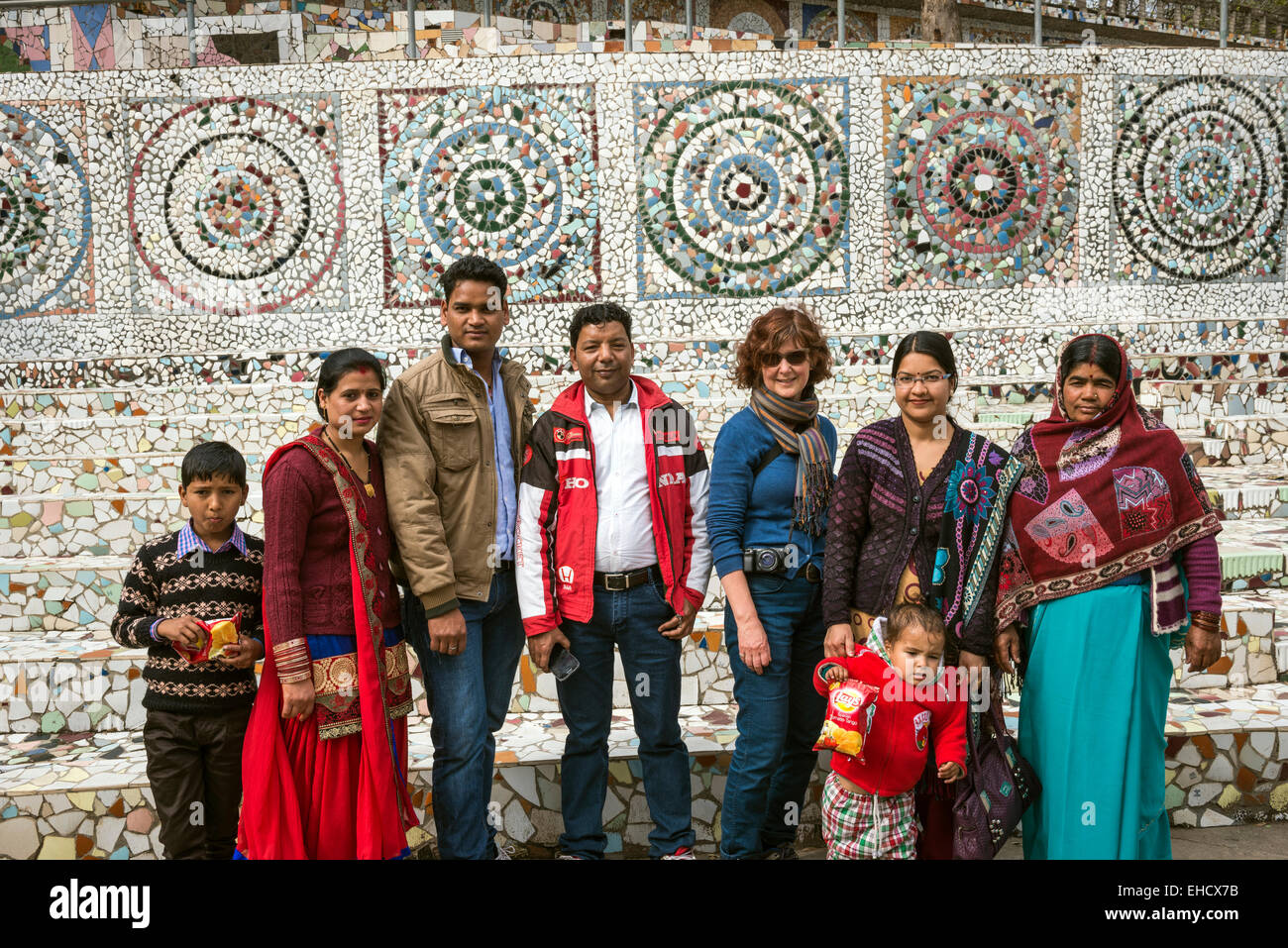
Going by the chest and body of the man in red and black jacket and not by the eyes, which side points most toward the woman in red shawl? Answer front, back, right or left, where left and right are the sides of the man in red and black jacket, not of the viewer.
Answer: left

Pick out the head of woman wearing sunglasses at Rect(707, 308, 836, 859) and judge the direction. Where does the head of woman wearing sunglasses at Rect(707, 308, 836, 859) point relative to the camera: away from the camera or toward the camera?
toward the camera

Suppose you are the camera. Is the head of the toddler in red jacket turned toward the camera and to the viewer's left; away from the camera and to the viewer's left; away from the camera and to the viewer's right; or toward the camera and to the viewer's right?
toward the camera and to the viewer's right

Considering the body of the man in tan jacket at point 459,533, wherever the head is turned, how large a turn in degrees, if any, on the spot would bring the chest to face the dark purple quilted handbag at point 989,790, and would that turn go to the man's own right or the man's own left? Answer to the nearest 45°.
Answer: approximately 45° to the man's own left

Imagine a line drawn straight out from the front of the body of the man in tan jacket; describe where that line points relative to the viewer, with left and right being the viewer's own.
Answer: facing the viewer and to the right of the viewer

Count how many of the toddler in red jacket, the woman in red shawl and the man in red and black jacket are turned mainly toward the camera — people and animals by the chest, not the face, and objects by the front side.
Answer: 3

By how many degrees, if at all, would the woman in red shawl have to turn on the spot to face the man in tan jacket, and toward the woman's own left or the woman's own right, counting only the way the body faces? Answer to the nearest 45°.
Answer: approximately 90° to the woman's own right

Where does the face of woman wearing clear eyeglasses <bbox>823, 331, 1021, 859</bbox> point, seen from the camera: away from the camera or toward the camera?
toward the camera

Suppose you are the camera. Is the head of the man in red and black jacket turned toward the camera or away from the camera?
toward the camera

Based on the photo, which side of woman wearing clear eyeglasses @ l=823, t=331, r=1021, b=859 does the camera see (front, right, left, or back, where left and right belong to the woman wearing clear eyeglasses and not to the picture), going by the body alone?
front

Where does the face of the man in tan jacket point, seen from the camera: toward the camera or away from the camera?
toward the camera

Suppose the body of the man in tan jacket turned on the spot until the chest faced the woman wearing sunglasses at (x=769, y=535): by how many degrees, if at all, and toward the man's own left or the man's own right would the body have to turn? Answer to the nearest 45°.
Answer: approximately 45° to the man's own left

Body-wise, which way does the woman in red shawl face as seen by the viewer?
toward the camera

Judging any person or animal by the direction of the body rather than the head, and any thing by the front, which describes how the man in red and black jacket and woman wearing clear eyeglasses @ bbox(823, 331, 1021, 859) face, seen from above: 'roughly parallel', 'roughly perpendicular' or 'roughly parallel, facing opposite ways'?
roughly parallel

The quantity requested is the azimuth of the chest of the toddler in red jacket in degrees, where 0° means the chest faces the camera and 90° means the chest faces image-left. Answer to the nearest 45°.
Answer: approximately 0°
